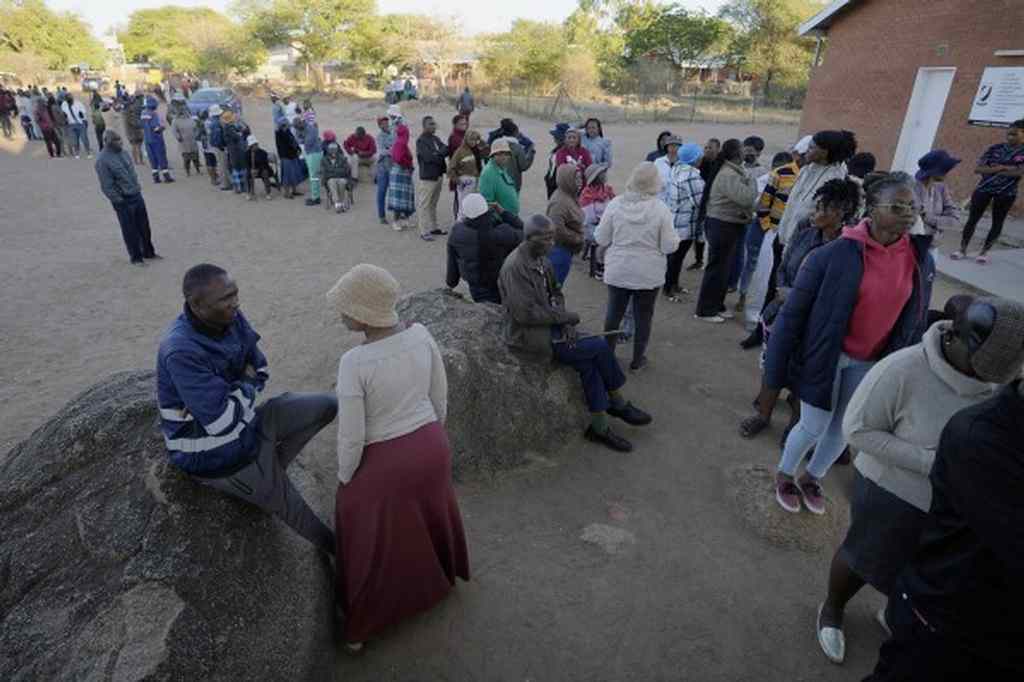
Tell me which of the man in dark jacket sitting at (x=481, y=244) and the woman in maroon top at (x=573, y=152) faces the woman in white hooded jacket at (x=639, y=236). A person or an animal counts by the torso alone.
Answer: the woman in maroon top

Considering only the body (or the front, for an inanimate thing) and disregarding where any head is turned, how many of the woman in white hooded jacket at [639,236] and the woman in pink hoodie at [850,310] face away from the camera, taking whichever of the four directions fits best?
1

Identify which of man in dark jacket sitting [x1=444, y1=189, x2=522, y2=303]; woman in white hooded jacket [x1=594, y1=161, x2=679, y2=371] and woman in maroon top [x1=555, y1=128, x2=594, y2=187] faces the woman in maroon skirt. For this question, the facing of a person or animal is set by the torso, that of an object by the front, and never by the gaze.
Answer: the woman in maroon top

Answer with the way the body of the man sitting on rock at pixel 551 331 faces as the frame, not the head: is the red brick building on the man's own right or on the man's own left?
on the man's own left

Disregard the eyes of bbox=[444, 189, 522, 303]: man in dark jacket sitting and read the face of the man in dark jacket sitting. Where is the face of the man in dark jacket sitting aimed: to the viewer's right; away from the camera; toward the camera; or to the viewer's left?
away from the camera

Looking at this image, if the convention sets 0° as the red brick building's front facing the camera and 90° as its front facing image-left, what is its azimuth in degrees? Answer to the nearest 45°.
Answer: approximately 45°

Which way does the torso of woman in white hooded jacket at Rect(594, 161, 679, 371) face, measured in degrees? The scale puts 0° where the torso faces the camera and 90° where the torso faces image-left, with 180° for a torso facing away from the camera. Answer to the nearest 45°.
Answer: approximately 180°

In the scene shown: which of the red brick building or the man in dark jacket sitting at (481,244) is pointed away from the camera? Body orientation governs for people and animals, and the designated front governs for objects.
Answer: the man in dark jacket sitting

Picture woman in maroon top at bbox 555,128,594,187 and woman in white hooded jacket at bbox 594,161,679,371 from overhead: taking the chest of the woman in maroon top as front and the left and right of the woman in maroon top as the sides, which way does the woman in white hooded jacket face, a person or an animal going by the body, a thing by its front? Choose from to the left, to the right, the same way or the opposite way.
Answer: the opposite way
